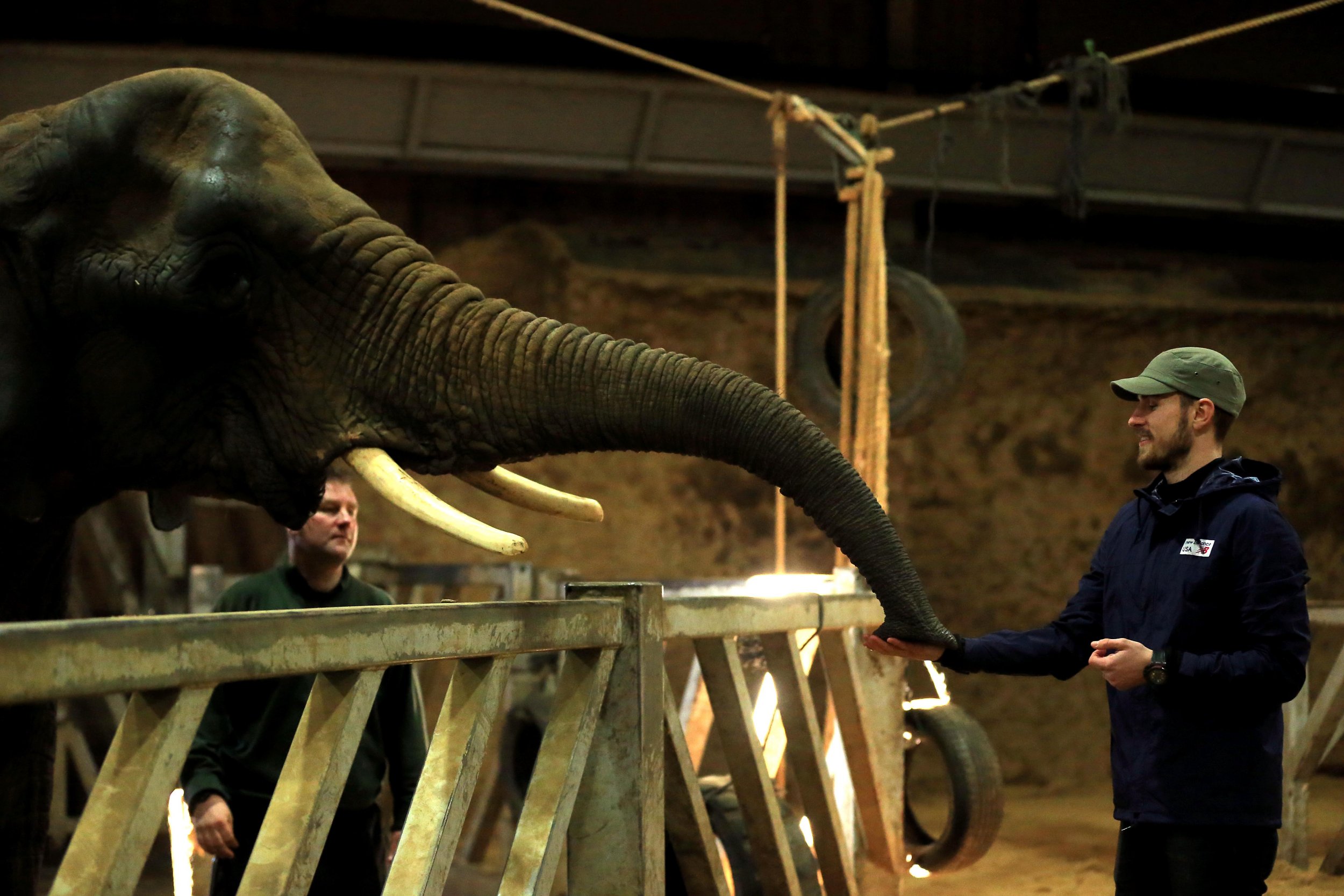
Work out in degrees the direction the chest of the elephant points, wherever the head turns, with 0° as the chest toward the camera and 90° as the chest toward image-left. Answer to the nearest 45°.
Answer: approximately 270°

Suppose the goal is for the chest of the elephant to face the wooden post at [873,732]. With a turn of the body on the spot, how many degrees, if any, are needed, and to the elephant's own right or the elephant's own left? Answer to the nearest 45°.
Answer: approximately 45° to the elephant's own left

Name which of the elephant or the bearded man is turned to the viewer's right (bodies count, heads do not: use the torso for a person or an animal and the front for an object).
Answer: the elephant

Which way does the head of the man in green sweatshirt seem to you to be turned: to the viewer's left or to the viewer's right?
to the viewer's right

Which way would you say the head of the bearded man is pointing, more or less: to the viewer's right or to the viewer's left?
to the viewer's left

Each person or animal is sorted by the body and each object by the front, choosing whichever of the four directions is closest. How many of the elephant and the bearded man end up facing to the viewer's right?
1

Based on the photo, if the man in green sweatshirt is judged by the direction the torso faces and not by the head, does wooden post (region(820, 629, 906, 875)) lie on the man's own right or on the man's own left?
on the man's own left

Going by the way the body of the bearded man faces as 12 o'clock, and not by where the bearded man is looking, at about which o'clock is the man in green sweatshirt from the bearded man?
The man in green sweatshirt is roughly at 2 o'clock from the bearded man.

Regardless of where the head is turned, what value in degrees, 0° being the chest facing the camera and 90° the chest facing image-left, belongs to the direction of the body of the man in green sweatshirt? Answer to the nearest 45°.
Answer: approximately 315°
